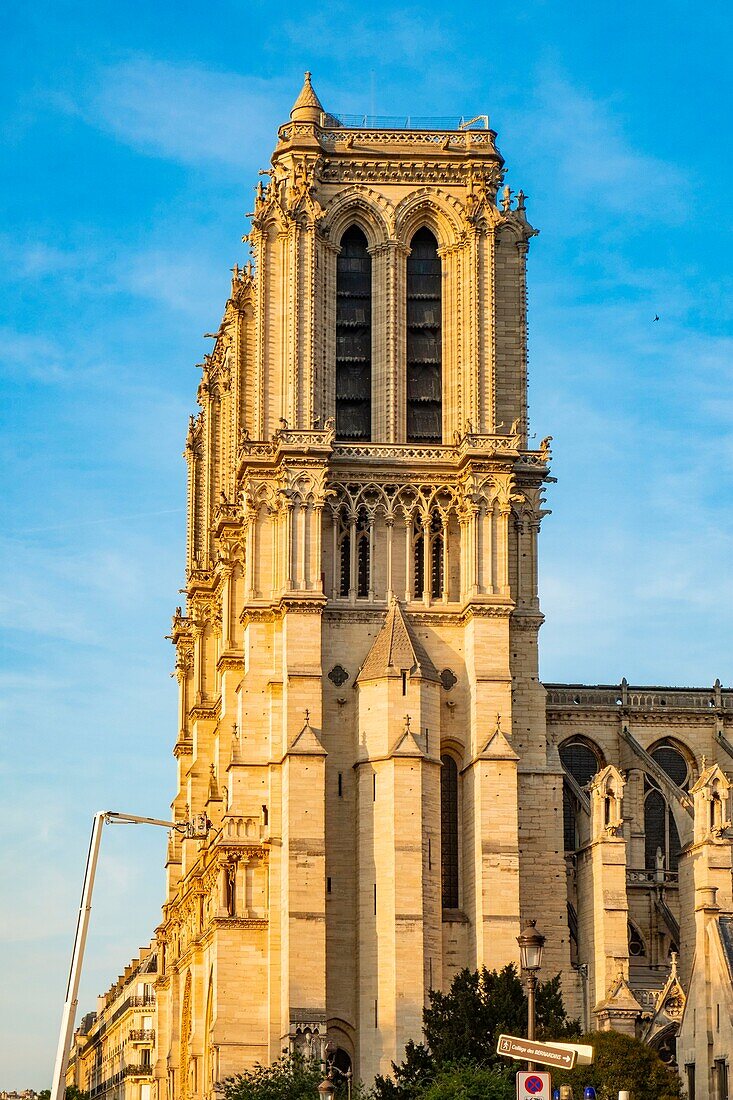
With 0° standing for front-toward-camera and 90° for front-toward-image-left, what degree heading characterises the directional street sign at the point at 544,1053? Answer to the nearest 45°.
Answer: approximately 0°

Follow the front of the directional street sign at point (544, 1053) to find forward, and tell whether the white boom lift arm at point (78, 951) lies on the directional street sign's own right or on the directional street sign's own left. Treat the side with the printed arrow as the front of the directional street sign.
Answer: on the directional street sign's own right
